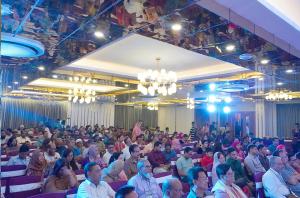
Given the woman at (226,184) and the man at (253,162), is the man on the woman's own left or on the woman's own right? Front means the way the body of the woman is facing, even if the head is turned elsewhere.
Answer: on the woman's own left

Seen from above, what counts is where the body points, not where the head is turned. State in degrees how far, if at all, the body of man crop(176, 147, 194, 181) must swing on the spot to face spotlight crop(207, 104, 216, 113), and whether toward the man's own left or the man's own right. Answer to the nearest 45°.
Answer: approximately 135° to the man's own left

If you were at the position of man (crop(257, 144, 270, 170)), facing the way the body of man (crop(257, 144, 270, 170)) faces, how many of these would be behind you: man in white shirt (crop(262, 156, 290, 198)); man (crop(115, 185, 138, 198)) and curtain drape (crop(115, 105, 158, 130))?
1

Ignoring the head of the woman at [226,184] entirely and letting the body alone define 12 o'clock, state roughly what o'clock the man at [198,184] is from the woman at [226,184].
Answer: the man at [198,184] is roughly at 3 o'clock from the woman at [226,184].

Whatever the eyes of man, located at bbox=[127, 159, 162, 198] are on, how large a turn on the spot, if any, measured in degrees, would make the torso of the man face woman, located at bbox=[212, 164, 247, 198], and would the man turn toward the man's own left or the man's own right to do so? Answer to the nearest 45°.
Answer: approximately 45° to the man's own left

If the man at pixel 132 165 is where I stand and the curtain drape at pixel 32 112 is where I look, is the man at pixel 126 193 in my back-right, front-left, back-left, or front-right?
back-left

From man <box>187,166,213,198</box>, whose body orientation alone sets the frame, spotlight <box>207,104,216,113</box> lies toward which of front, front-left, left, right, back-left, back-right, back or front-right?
back-left
